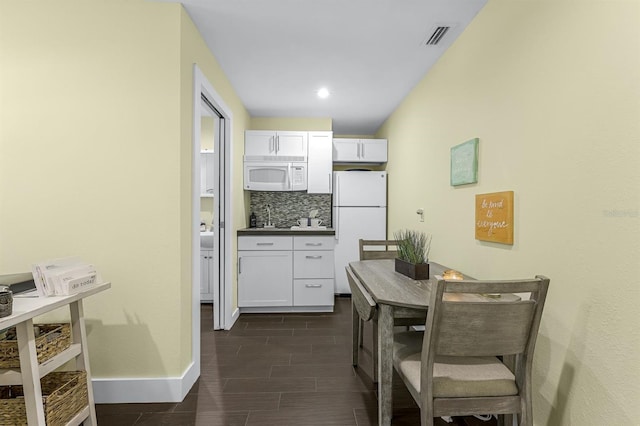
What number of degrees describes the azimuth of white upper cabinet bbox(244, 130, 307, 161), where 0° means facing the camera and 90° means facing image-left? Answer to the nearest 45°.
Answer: approximately 0°

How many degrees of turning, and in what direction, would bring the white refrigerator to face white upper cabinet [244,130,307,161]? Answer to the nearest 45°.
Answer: approximately 90° to its right

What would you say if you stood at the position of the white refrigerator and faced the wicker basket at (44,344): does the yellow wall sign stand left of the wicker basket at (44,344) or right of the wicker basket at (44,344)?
left

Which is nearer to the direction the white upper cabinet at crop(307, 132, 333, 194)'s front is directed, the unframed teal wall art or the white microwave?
the unframed teal wall art

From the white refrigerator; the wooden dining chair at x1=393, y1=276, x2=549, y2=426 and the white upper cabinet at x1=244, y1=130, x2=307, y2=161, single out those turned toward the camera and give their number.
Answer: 2

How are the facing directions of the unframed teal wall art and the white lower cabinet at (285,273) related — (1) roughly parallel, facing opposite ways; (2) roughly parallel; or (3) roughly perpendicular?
roughly perpendicular
